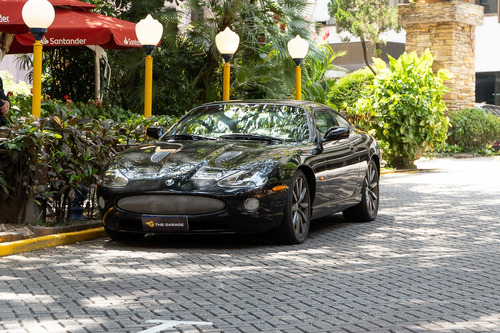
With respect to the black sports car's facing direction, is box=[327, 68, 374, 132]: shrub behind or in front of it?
behind

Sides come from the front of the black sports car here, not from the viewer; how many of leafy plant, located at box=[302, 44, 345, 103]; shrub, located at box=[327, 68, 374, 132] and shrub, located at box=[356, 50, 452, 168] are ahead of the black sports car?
0

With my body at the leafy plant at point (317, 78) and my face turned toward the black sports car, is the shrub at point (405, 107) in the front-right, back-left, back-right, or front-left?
front-left

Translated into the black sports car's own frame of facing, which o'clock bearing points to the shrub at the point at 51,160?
The shrub is roughly at 2 o'clock from the black sports car.

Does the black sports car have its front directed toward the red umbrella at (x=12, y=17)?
no

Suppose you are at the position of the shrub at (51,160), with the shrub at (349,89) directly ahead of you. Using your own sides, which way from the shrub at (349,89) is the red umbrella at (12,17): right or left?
left

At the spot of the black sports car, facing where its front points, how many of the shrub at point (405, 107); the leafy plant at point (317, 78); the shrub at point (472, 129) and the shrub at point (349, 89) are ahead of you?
0

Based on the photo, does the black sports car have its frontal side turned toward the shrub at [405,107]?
no

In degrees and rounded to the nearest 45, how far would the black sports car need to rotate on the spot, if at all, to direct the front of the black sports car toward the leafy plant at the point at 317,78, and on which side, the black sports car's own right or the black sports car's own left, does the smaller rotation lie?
approximately 135° to the black sports car's own right

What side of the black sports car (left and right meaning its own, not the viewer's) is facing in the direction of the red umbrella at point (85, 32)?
right

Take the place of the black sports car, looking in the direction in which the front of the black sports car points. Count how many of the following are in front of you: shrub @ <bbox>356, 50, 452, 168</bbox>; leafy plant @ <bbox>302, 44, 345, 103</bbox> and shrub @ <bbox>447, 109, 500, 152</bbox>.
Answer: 0

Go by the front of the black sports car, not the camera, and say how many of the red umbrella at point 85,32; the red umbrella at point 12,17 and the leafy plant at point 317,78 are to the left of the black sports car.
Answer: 0

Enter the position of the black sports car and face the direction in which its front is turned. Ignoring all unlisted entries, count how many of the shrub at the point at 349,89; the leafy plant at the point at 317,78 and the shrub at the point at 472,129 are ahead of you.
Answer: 0
